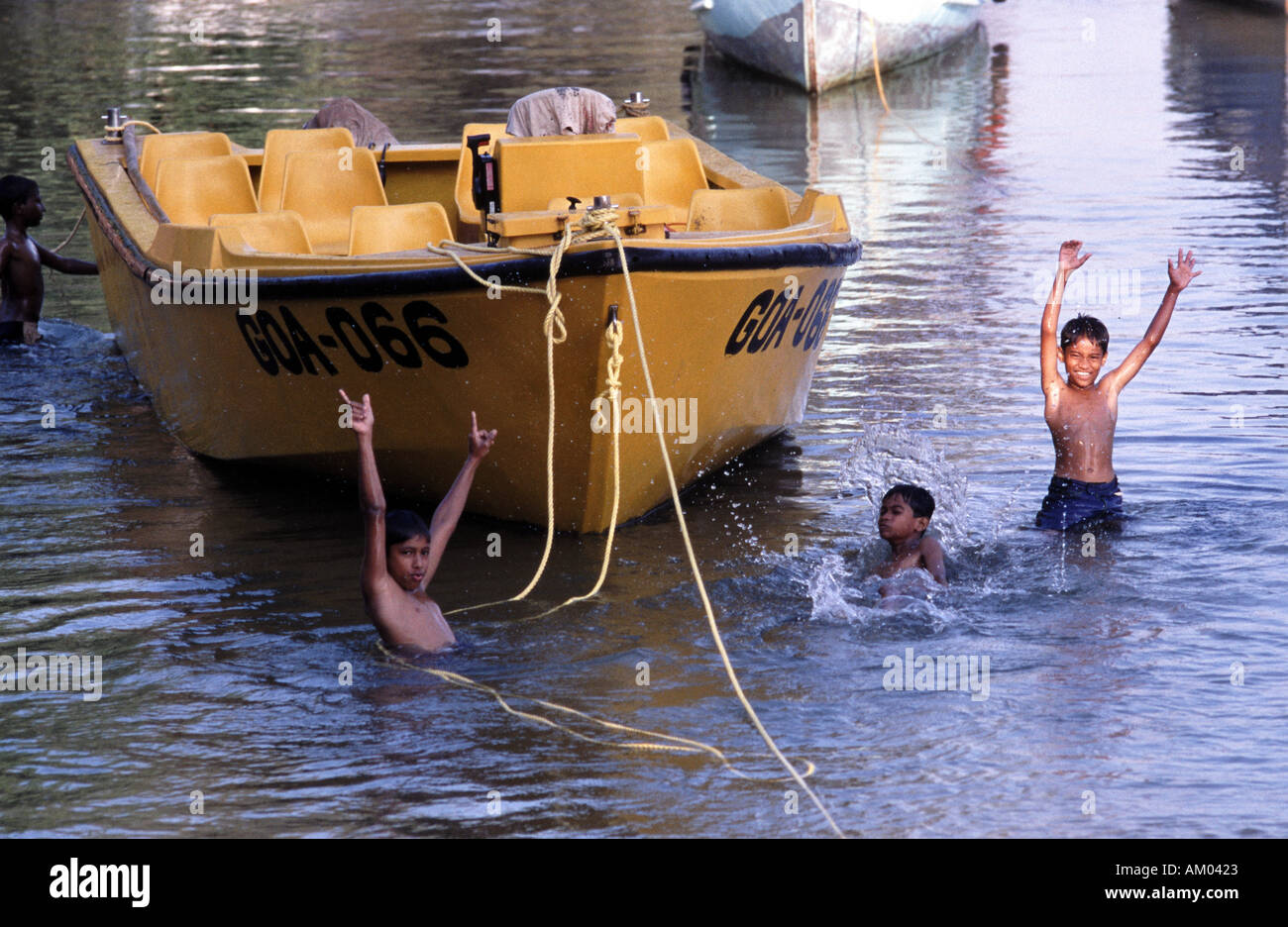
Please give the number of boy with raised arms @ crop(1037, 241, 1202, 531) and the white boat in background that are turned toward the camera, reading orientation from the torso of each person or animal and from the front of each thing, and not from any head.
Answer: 2

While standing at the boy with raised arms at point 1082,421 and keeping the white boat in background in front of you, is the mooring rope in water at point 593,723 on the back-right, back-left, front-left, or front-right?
back-left

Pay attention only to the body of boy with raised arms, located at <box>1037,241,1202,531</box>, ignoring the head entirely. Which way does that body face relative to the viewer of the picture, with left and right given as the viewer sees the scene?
facing the viewer

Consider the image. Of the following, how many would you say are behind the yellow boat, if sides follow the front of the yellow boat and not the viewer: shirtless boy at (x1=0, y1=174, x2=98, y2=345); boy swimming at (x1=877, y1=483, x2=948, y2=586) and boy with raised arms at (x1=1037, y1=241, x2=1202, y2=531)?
1

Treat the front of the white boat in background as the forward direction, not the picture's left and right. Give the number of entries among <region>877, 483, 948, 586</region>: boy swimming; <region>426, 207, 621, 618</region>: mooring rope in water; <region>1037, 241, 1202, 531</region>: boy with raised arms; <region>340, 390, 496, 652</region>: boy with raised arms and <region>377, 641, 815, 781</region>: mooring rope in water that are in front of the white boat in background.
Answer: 5

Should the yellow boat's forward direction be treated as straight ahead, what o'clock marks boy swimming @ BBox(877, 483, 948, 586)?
The boy swimming is roughly at 12 o'clock from the yellow boat.

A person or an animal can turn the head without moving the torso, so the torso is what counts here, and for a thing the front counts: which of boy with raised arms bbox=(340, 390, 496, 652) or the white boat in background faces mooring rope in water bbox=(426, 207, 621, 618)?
the white boat in background

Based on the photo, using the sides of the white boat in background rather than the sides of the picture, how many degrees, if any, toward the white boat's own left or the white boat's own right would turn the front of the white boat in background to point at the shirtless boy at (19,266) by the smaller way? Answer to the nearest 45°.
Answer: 0° — it already faces them

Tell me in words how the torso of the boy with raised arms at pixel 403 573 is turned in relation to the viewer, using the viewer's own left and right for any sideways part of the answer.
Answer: facing the viewer and to the right of the viewer

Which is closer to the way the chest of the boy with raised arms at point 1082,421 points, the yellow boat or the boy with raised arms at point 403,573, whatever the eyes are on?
the boy with raised arms

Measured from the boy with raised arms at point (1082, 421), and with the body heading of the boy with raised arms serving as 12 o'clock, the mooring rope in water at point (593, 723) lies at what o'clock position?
The mooring rope in water is roughly at 1 o'clock from the boy with raised arms.

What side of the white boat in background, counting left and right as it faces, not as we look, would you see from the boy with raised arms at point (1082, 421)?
front

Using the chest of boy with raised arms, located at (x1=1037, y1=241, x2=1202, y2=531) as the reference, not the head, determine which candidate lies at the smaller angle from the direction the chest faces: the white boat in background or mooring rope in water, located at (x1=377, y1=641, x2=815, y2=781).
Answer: the mooring rope in water

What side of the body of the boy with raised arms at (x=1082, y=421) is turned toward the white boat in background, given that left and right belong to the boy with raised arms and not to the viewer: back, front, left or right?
back
